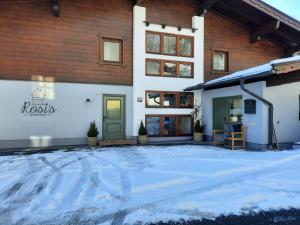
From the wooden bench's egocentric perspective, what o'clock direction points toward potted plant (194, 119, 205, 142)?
The potted plant is roughly at 3 o'clock from the wooden bench.

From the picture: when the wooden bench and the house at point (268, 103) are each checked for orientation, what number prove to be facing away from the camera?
0

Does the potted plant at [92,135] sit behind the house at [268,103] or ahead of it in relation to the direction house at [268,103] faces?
ahead

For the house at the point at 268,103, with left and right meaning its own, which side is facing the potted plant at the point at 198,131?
right

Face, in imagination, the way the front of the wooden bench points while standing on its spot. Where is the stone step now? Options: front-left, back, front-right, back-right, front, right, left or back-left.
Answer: front-right

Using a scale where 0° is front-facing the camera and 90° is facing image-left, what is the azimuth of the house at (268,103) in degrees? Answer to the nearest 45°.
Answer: approximately 45°

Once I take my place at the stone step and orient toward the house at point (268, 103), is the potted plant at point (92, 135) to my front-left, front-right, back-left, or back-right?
back-right
